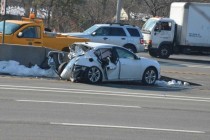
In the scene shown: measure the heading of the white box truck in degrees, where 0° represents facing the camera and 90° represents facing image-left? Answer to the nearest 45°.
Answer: approximately 45°

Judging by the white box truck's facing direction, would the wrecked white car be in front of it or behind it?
in front

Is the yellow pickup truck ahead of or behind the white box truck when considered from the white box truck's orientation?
ahead
